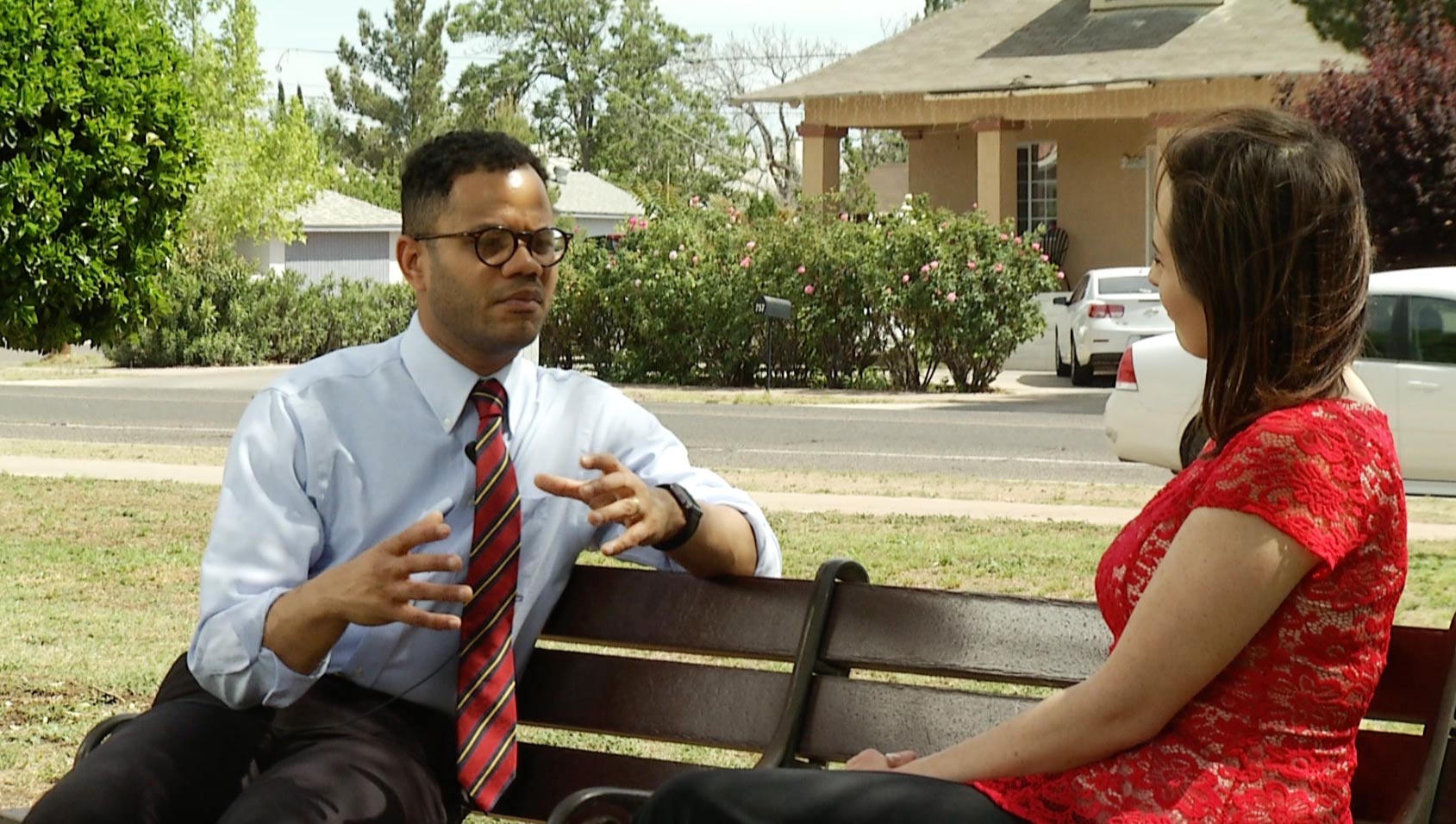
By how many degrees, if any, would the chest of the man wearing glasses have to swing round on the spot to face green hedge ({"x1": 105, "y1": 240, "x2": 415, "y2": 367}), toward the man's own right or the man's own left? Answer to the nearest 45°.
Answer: approximately 135° to the man's own left

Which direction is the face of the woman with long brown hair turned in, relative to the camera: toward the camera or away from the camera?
away from the camera

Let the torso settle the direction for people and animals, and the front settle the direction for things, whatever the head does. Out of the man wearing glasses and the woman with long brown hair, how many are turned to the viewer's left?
1

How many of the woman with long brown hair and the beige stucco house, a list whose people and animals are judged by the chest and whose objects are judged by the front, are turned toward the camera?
1

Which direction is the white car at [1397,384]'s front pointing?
to the viewer's right

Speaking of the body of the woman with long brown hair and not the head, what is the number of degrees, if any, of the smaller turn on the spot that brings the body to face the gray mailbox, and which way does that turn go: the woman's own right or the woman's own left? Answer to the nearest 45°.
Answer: approximately 90° to the woman's own right

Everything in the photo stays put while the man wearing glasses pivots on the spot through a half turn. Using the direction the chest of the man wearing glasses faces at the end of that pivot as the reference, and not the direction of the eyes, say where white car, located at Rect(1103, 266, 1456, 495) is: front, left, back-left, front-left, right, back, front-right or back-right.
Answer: right

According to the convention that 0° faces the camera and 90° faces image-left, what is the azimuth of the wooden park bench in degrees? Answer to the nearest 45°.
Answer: approximately 0°

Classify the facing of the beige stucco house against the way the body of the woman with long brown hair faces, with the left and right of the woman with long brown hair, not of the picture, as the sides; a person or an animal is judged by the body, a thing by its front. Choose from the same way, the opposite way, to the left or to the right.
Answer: to the left

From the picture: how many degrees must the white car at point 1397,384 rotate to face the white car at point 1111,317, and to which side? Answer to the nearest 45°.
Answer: approximately 90° to its left

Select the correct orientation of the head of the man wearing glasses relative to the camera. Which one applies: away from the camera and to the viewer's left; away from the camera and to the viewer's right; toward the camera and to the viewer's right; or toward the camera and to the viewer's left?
toward the camera and to the viewer's right

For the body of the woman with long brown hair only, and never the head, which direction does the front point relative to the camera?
to the viewer's left

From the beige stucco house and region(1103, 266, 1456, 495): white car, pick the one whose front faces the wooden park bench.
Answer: the beige stucco house

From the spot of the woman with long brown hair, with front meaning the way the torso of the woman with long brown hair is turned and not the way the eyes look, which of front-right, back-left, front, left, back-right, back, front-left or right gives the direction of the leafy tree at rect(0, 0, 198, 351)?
front-right

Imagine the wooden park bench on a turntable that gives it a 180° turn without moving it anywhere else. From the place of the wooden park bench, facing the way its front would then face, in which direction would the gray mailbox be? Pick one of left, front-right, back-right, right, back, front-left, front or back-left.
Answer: front
